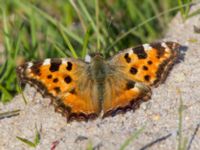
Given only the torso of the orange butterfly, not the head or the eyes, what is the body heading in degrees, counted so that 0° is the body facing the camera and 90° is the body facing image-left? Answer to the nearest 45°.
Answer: approximately 180°
